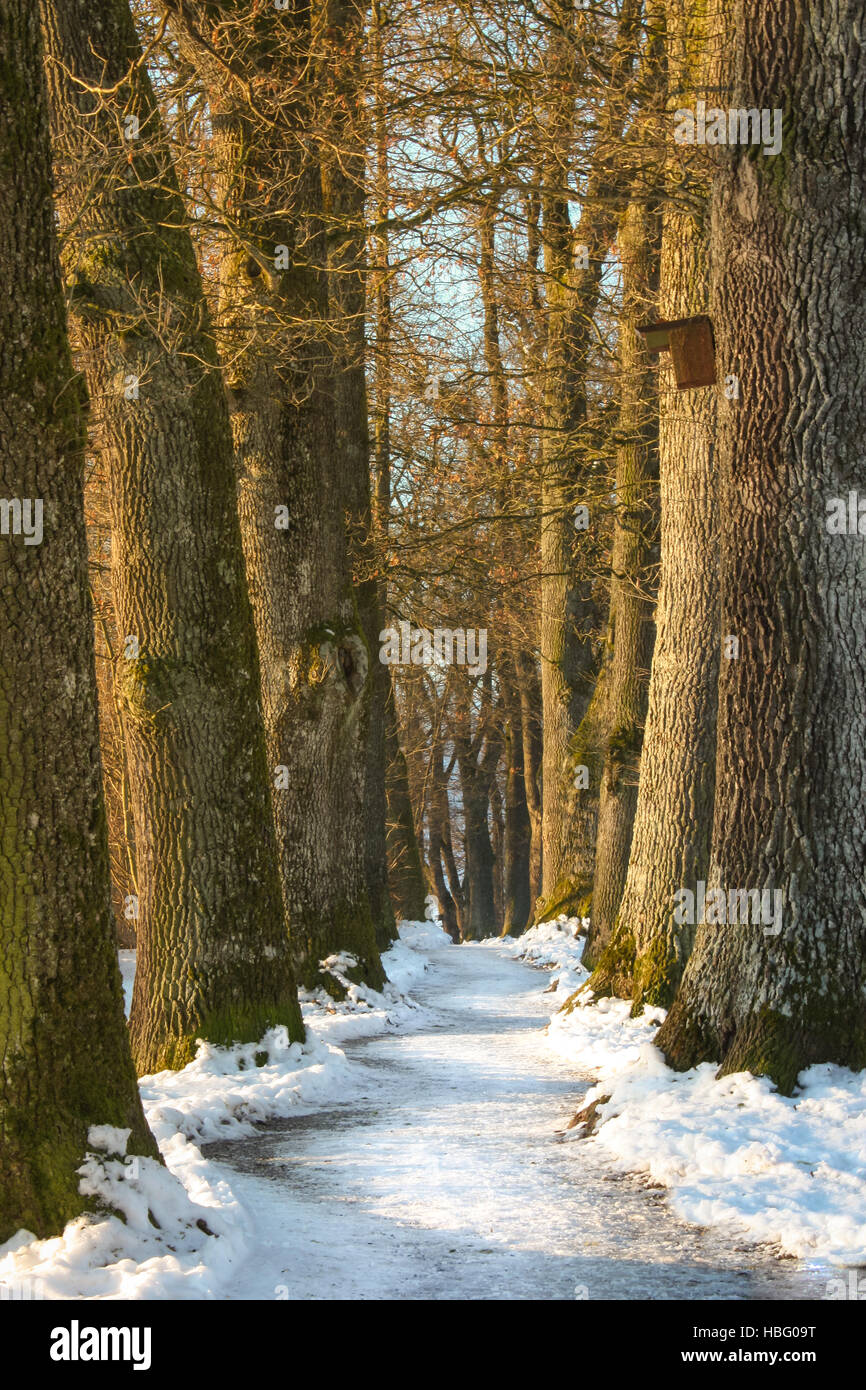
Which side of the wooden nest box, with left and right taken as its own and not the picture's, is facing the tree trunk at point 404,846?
right

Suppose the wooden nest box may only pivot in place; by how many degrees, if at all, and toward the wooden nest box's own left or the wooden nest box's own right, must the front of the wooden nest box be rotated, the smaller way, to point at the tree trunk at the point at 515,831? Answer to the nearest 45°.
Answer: approximately 90° to the wooden nest box's own right

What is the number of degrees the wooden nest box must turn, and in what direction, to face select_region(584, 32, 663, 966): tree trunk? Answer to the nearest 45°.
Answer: approximately 90° to its right

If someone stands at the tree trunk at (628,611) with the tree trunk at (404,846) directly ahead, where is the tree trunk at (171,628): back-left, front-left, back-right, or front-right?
back-left

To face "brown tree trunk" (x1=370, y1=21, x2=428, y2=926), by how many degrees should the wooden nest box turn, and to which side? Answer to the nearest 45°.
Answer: approximately 90° to its right

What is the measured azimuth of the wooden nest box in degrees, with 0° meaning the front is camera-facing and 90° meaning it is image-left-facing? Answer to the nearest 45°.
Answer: approximately 90°

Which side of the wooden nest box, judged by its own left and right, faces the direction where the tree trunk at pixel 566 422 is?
right

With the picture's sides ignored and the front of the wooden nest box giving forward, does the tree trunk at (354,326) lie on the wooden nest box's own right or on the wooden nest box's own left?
on the wooden nest box's own right

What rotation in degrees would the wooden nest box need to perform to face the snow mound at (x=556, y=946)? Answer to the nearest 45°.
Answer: approximately 90° to its right

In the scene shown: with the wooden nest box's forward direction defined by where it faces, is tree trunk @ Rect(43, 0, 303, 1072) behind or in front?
in front
